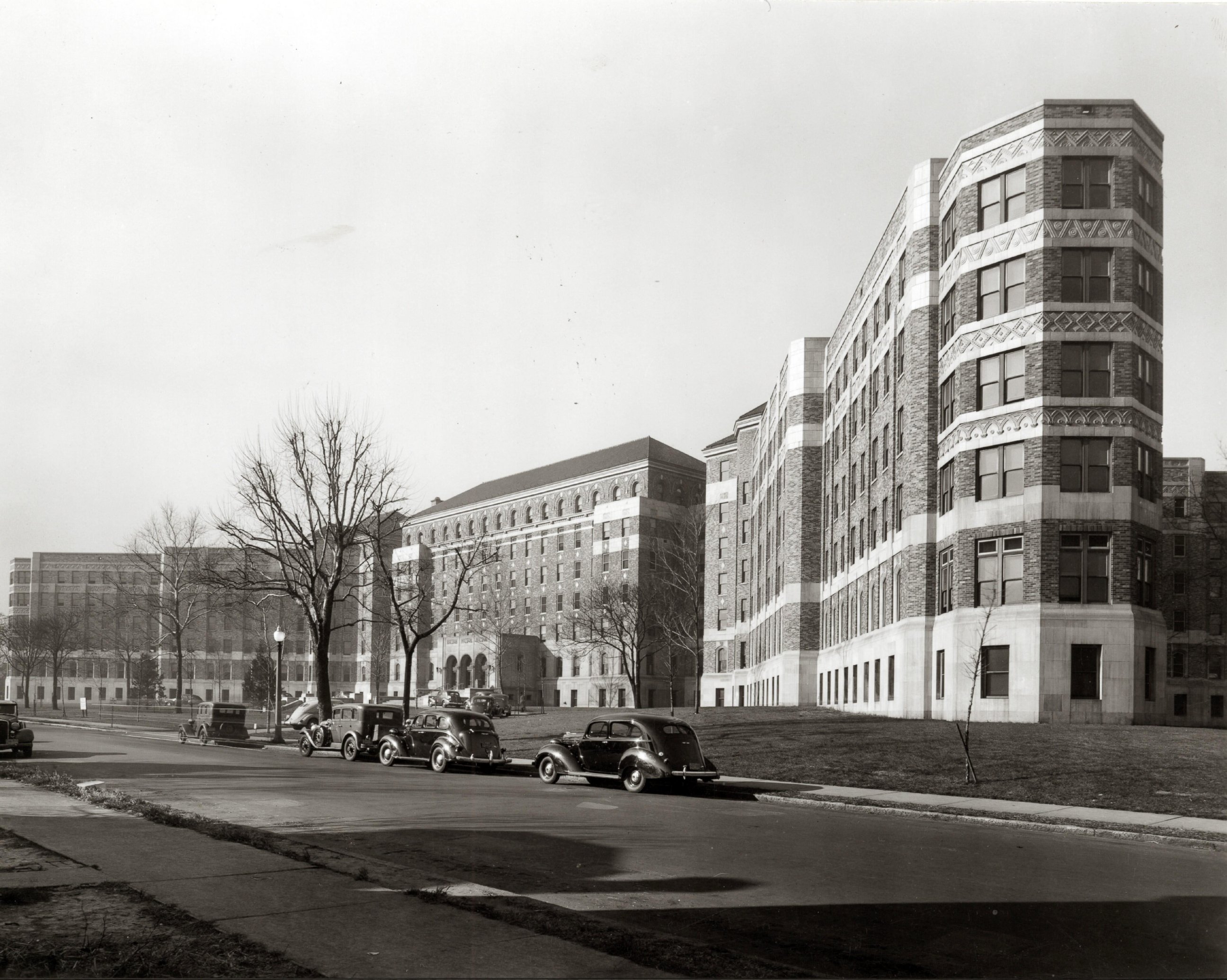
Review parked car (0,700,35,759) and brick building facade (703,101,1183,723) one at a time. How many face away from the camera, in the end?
0

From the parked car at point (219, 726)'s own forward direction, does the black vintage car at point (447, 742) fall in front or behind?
behind

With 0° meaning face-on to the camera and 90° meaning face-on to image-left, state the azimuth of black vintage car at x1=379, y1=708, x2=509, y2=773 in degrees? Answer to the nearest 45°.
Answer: approximately 135°

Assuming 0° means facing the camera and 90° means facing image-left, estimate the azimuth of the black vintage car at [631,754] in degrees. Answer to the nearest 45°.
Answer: approximately 135°

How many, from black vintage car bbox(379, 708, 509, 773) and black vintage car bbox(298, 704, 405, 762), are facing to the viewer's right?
0

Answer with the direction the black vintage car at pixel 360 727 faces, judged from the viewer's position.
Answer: facing away from the viewer and to the left of the viewer

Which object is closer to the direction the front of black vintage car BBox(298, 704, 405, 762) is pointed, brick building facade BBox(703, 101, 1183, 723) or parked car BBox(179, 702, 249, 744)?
the parked car
